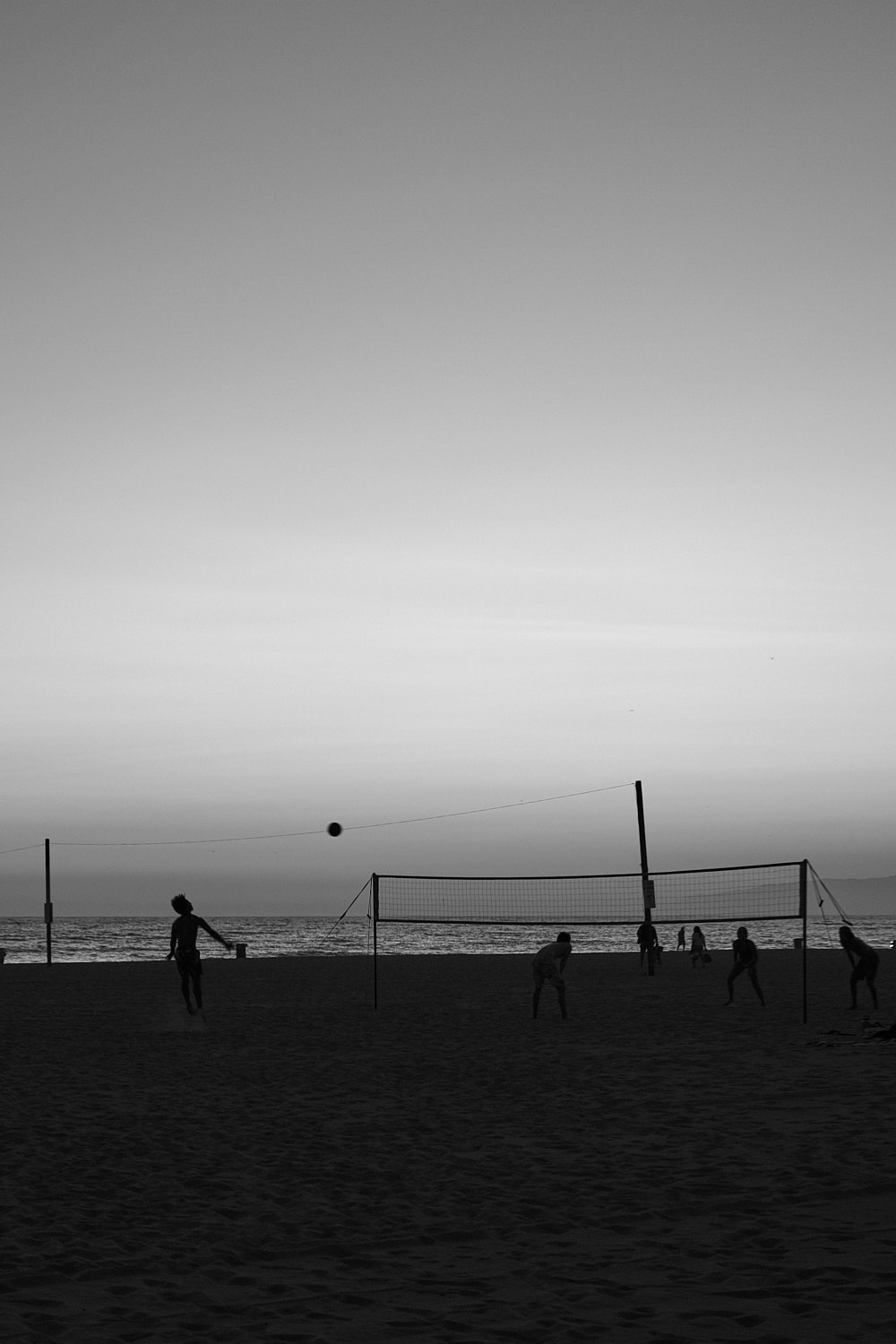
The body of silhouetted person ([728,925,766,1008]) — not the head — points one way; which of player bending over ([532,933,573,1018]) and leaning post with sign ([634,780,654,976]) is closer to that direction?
the player bending over

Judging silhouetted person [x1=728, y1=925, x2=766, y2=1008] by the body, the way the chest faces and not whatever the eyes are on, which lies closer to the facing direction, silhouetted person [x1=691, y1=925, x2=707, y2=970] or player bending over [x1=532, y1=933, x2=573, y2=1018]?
the player bending over

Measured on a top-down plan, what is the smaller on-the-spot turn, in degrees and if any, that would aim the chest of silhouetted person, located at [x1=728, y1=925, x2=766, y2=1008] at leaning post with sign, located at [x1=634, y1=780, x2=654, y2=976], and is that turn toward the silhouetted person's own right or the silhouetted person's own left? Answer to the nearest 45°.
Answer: approximately 135° to the silhouetted person's own right

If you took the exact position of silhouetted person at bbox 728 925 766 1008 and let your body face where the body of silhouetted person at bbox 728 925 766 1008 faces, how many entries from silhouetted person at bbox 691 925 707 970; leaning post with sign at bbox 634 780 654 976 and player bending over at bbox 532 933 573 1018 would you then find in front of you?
1

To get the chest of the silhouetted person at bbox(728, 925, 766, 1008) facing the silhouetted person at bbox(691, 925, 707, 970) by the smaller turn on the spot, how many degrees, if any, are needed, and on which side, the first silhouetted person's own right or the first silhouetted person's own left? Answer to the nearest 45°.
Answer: approximately 135° to the first silhouetted person's own right

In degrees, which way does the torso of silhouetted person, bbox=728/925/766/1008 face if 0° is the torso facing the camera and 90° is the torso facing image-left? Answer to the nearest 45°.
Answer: approximately 45°
